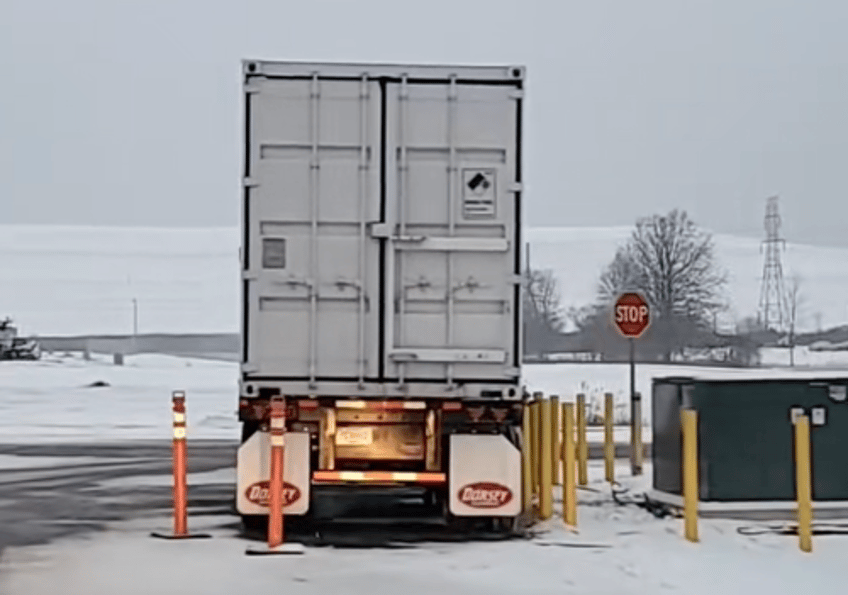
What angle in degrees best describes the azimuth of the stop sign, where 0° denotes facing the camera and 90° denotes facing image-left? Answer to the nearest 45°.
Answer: approximately 0°
